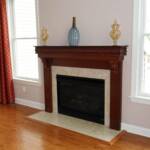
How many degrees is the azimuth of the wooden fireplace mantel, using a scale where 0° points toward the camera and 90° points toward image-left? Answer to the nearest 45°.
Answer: approximately 45°

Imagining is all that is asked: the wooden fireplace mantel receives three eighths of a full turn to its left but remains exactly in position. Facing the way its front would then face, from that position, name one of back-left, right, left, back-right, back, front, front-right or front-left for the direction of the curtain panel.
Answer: back-left

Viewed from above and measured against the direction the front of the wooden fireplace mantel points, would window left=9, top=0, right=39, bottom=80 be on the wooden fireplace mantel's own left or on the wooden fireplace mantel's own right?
on the wooden fireplace mantel's own right
